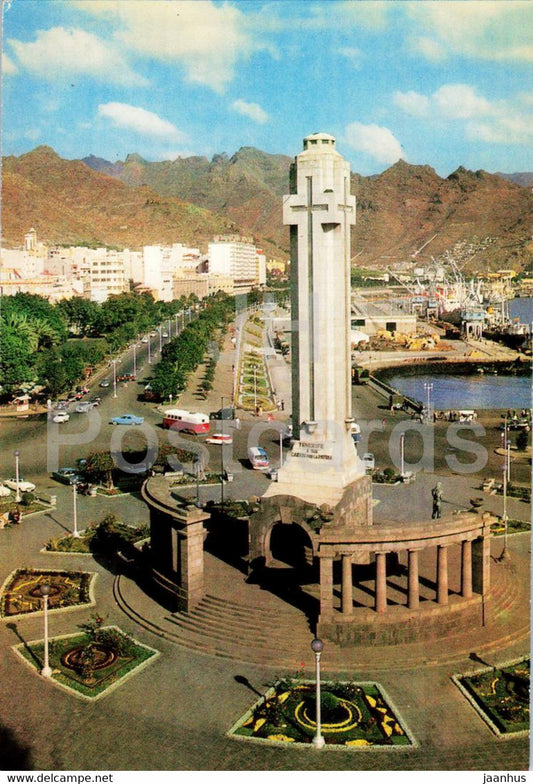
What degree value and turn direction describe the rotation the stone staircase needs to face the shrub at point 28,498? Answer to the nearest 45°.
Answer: approximately 135° to its right

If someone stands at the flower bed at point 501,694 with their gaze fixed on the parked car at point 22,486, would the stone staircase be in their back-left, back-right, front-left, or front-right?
front-left

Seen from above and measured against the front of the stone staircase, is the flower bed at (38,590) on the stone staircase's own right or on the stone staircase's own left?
on the stone staircase's own right

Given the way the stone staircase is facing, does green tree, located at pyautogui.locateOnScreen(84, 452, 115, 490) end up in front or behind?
behind

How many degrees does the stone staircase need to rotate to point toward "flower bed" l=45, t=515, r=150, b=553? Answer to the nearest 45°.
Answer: approximately 135° to its right

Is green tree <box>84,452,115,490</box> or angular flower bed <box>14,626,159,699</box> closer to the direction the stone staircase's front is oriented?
the angular flower bed

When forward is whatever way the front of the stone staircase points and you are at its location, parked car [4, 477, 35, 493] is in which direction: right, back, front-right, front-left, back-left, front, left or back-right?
back-right

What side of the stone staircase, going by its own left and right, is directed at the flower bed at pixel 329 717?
front

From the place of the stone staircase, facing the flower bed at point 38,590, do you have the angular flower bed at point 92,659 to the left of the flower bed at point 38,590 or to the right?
left

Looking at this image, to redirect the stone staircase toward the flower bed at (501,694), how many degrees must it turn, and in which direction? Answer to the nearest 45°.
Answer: approximately 90° to its left

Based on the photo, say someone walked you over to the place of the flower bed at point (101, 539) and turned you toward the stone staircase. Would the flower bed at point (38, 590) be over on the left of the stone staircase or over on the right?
right

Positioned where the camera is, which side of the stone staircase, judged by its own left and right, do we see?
front

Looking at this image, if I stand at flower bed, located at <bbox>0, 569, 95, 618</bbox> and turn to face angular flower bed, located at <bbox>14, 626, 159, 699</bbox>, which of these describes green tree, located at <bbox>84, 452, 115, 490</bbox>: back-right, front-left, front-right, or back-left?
back-left
